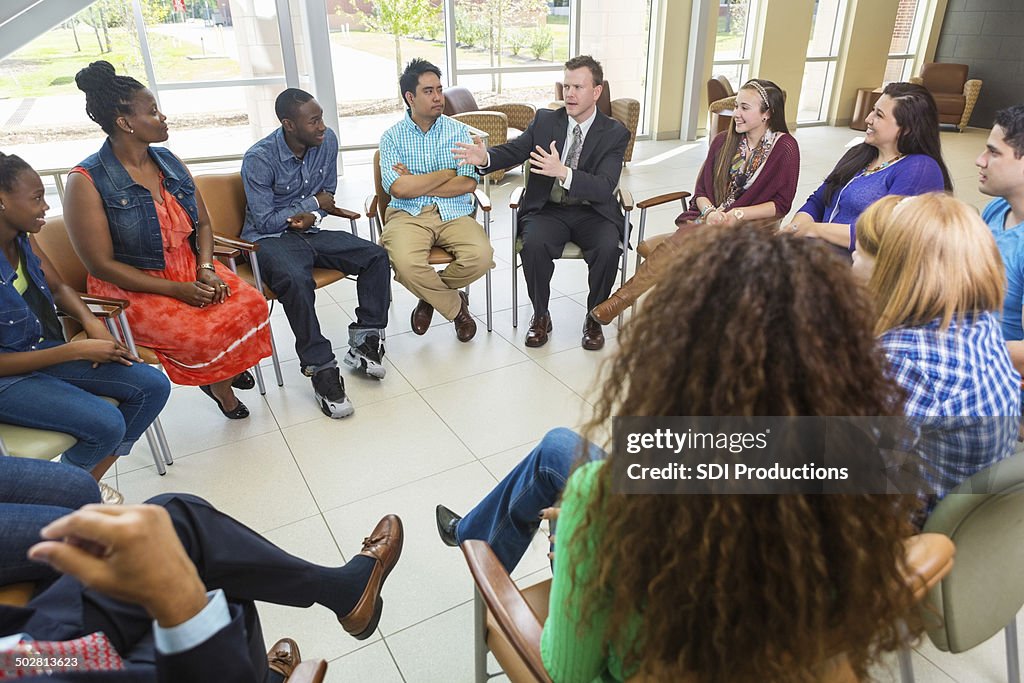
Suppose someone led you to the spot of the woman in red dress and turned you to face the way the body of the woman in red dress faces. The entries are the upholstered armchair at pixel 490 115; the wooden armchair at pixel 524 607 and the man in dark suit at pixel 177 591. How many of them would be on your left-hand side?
1

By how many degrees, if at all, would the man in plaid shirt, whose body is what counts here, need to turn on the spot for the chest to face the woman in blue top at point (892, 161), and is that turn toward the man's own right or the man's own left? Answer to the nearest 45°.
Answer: approximately 45° to the man's own left

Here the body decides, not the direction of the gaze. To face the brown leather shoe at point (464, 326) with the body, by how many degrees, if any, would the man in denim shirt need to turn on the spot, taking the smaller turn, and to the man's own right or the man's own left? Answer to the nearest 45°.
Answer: approximately 45° to the man's own left

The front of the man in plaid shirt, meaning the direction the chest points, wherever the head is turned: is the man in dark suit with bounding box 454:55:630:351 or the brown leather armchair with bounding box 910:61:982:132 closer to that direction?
the man in dark suit

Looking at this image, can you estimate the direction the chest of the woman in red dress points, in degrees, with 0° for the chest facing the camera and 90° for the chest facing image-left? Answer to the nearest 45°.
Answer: approximately 315°

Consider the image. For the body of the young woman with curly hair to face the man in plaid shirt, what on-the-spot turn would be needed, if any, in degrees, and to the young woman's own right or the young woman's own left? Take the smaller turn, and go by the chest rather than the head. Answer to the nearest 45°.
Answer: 0° — they already face them

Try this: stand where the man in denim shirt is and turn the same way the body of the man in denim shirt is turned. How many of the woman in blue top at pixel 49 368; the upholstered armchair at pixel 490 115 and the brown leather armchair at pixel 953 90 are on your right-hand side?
1

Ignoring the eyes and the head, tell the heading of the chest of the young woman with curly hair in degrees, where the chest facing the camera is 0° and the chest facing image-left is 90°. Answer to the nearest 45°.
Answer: approximately 135°

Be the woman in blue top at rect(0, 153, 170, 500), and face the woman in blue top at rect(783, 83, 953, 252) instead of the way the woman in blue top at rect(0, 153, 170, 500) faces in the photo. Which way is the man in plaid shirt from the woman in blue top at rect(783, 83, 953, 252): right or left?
left

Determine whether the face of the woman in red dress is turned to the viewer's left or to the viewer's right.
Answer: to the viewer's right

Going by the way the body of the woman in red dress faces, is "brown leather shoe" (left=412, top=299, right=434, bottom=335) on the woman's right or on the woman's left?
on the woman's left
